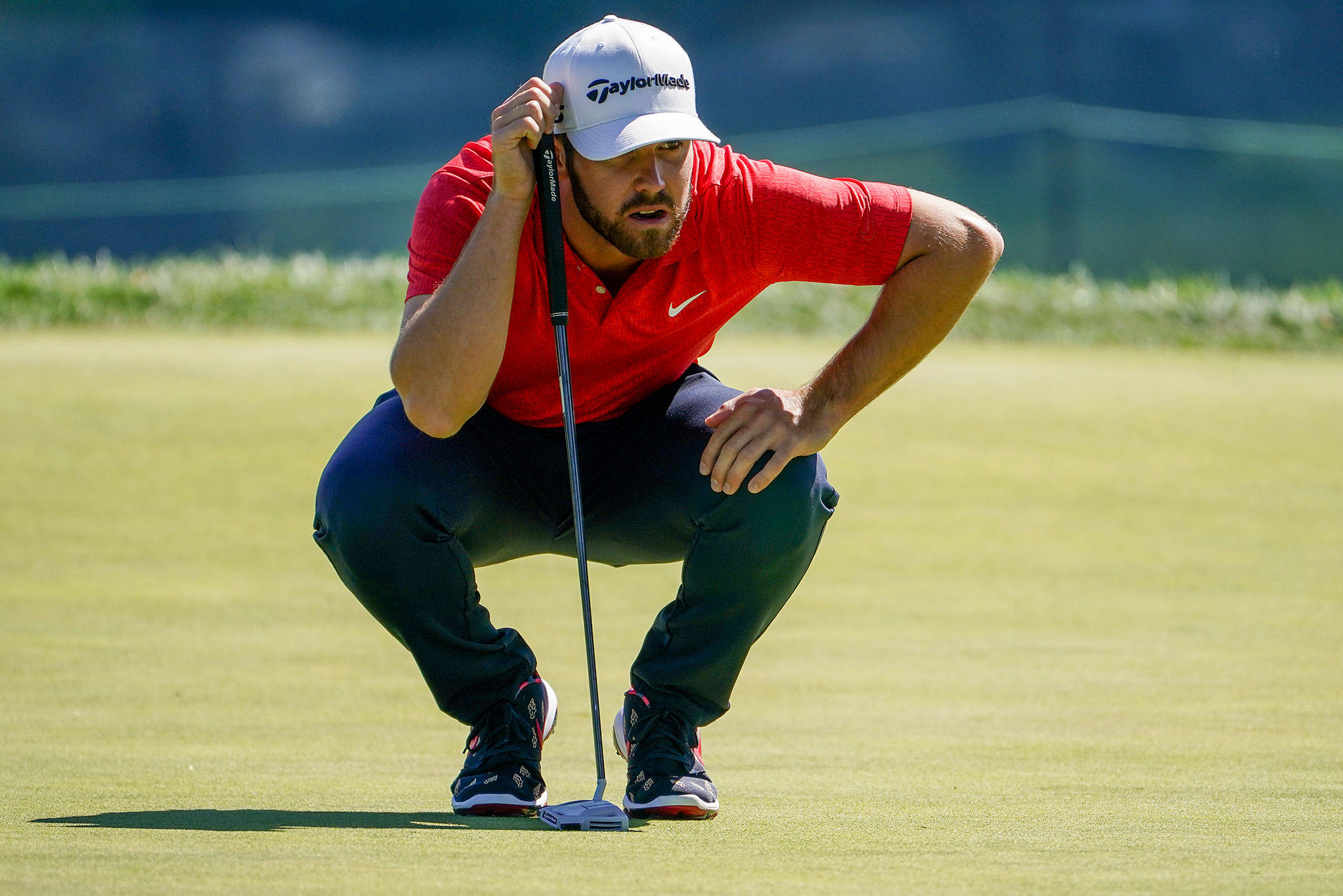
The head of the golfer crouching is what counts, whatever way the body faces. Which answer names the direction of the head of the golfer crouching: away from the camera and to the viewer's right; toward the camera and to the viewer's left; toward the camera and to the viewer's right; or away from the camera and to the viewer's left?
toward the camera and to the viewer's right

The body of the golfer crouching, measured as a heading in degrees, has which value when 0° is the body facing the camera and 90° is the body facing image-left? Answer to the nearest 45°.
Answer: approximately 0°
